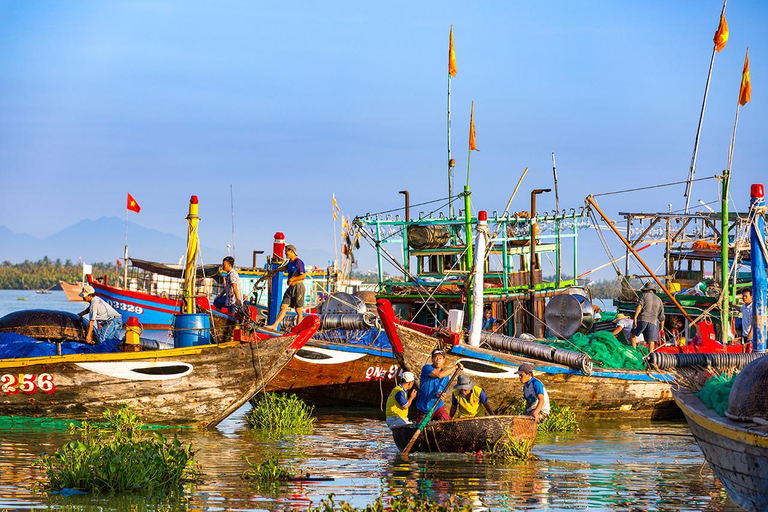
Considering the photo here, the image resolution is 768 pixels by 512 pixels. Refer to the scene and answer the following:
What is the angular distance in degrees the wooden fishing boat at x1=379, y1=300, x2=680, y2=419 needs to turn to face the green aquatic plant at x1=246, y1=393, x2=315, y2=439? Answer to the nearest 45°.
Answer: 0° — it already faces it

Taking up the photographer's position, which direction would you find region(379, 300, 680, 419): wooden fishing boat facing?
facing to the left of the viewer

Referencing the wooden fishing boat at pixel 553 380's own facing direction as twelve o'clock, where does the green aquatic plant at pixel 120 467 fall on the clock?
The green aquatic plant is roughly at 10 o'clock from the wooden fishing boat.

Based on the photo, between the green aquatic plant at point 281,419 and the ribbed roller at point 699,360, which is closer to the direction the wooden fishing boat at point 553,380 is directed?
the green aquatic plant

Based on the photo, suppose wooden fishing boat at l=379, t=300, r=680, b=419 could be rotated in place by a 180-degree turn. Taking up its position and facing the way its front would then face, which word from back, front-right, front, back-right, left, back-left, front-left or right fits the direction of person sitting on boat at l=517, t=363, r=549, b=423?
right
